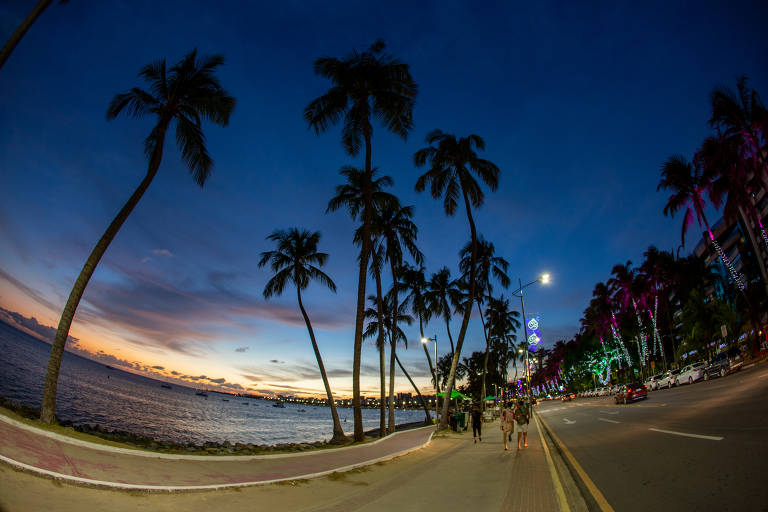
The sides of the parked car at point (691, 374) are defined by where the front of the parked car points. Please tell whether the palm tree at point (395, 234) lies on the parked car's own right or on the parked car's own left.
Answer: on the parked car's own left

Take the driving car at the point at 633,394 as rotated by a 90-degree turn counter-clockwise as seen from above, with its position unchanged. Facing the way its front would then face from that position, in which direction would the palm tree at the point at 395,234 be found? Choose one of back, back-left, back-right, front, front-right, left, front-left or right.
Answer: front

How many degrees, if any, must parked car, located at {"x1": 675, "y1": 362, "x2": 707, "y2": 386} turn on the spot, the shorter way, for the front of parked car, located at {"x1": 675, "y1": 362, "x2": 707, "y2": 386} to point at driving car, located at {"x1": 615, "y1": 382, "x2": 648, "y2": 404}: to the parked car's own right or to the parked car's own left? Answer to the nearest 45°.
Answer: approximately 90° to the parked car's own left

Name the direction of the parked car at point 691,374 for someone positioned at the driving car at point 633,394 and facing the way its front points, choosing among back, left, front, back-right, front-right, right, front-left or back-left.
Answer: right

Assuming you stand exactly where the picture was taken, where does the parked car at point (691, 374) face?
facing away from the viewer and to the left of the viewer

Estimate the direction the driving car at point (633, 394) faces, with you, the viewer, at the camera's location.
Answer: facing away from the viewer and to the left of the viewer
